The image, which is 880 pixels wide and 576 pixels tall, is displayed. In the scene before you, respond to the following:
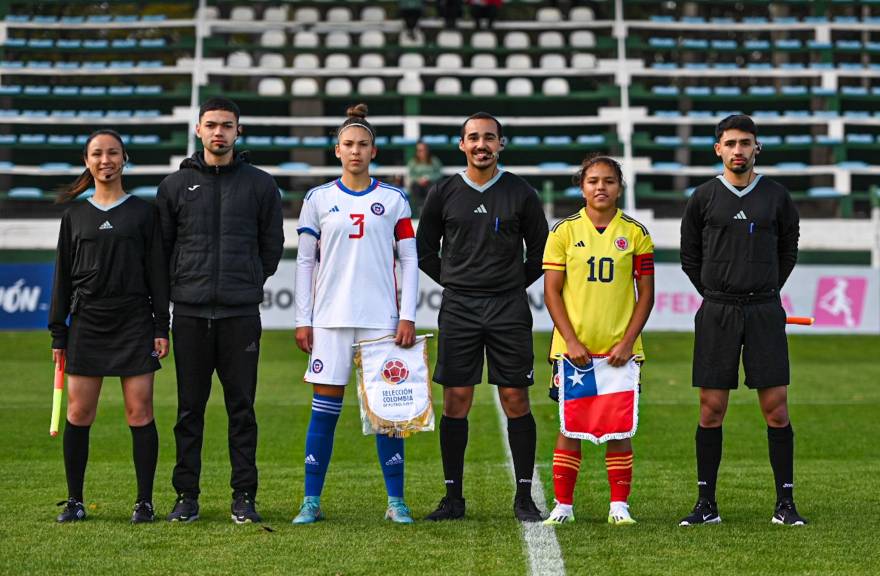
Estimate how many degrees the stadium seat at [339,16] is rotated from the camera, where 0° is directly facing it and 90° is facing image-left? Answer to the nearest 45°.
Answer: approximately 0°

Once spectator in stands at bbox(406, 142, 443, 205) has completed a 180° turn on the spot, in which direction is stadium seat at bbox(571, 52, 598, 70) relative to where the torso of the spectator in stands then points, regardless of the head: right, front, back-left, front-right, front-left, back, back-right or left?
front-right

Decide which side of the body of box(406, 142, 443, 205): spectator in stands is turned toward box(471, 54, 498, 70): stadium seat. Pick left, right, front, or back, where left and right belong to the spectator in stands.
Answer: back

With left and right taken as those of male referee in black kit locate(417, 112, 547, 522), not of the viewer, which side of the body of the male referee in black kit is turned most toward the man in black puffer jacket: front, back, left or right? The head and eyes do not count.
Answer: right
